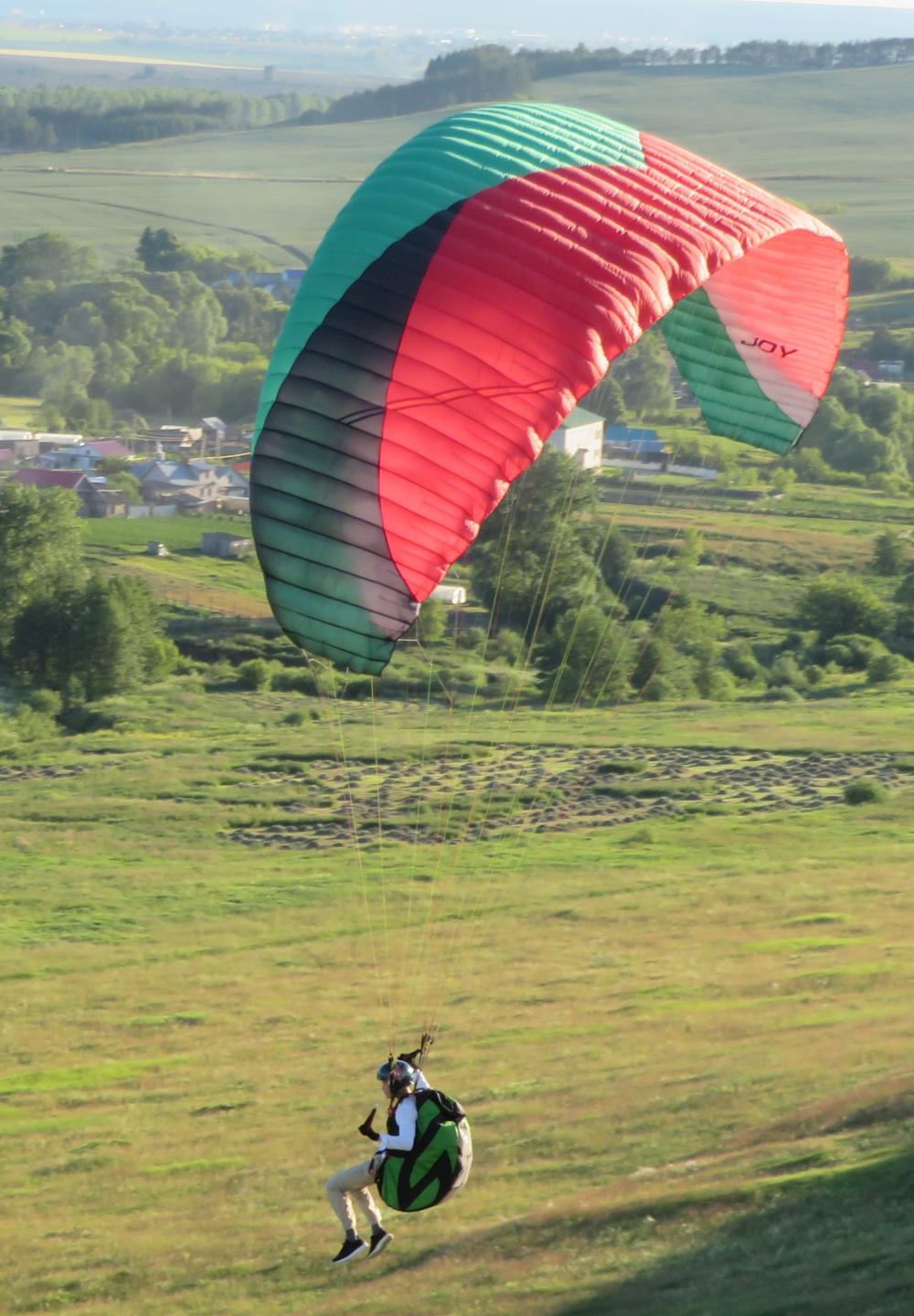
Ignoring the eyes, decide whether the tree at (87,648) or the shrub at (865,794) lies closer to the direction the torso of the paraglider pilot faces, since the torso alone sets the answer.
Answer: the tree

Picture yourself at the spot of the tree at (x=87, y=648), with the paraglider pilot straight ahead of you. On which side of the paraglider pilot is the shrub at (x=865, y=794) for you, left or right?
left

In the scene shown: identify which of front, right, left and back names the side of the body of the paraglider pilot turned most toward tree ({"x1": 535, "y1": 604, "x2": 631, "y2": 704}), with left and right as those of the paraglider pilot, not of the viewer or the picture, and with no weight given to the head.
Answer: right

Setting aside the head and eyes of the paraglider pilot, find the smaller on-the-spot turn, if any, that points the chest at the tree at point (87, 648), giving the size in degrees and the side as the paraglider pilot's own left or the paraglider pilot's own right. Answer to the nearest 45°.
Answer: approximately 90° to the paraglider pilot's own right

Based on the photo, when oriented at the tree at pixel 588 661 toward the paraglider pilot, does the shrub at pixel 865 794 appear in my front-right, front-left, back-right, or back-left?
front-left

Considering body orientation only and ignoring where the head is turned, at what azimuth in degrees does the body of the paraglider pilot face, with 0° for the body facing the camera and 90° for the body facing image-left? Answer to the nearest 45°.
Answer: approximately 90°

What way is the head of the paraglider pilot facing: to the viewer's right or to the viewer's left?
to the viewer's left

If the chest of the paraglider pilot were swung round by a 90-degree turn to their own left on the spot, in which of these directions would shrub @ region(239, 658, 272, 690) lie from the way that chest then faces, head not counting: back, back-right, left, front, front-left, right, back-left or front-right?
back

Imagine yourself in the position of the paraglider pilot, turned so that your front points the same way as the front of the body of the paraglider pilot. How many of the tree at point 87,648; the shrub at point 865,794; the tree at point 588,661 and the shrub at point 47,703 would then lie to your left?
0

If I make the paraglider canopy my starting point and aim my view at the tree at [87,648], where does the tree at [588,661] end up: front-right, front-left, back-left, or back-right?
front-right
